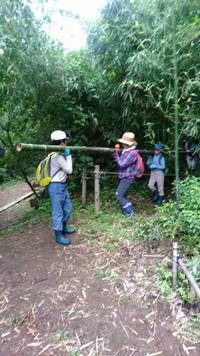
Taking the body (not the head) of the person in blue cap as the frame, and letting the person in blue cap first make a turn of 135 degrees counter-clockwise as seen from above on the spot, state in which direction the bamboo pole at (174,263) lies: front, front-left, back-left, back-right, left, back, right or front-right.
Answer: right

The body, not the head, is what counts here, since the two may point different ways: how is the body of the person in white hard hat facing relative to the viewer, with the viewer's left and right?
facing to the right of the viewer

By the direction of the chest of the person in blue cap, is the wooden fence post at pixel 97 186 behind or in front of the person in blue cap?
in front

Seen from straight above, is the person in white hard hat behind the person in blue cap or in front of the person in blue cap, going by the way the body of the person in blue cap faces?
in front

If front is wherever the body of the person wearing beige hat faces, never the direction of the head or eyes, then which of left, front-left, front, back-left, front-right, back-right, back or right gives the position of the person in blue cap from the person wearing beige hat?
back-right

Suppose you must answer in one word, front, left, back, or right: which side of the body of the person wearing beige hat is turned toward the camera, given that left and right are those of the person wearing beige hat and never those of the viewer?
left

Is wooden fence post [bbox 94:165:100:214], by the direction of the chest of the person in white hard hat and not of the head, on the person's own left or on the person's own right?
on the person's own left

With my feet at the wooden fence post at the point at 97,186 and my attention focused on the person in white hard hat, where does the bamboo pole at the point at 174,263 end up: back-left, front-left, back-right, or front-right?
front-left

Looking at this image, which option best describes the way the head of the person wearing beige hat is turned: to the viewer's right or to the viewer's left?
to the viewer's left

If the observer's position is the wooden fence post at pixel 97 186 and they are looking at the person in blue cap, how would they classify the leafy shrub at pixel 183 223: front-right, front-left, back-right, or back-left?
front-right

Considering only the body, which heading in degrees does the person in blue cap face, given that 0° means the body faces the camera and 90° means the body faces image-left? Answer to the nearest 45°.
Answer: approximately 45°

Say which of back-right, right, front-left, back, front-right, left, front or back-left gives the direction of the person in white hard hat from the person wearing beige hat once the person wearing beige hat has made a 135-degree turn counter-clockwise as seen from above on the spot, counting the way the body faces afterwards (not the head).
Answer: right

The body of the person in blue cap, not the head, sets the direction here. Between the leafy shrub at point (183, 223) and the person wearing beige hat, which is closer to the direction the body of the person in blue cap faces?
the person wearing beige hat

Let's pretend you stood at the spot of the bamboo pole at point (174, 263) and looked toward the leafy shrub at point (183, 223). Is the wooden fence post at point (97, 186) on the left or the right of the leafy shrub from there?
left
